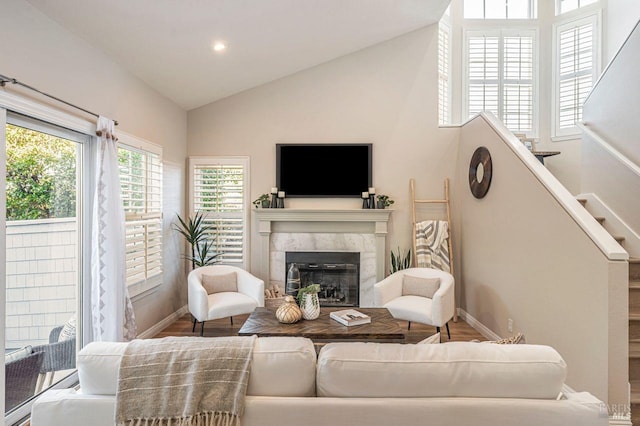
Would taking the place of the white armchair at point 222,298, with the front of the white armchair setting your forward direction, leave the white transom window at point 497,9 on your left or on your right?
on your left

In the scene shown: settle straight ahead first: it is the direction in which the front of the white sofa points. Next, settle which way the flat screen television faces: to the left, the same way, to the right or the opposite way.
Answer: the opposite way

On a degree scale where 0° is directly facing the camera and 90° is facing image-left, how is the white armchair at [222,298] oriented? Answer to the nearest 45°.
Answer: approximately 315°

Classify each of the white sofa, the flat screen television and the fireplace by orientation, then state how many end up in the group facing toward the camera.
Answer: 2

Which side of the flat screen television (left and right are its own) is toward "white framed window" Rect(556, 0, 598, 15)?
left

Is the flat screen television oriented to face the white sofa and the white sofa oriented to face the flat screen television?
yes

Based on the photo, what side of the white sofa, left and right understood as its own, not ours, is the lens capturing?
back

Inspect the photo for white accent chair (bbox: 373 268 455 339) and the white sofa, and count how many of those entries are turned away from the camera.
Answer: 1

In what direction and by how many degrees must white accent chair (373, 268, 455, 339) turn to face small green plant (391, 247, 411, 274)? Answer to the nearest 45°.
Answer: approximately 135° to its right

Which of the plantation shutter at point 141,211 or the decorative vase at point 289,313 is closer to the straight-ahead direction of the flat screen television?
the decorative vase
